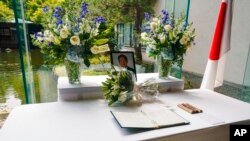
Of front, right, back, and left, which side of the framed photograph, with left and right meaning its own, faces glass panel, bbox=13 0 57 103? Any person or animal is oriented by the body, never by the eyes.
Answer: right

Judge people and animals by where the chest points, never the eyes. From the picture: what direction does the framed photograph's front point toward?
toward the camera

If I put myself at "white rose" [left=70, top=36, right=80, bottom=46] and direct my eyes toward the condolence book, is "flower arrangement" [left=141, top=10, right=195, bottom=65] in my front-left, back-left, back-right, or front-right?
front-left
